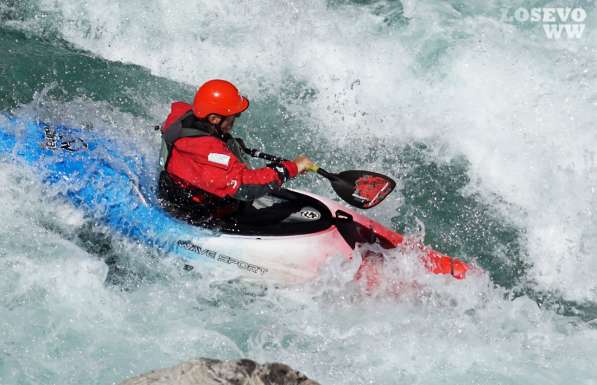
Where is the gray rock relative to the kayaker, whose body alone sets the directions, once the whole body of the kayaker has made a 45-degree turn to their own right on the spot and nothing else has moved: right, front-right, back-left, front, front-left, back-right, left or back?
front-right

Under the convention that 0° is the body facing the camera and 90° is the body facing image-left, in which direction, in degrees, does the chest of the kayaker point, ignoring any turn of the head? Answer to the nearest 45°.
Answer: approximately 270°

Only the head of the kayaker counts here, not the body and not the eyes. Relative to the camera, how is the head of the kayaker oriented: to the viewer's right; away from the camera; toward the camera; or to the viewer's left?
to the viewer's right
